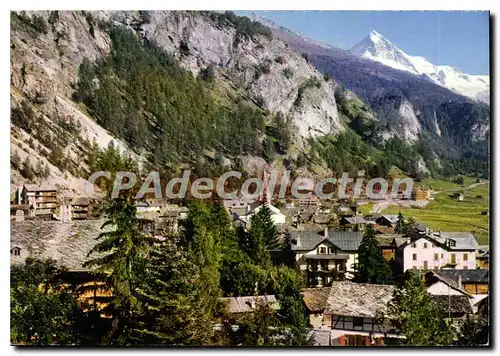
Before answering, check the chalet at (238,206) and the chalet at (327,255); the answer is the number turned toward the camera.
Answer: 2

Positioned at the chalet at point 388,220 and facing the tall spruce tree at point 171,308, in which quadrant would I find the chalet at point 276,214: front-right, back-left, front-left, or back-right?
front-right

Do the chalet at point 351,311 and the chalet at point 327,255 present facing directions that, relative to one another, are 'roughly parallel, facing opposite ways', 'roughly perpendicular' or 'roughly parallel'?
roughly parallel

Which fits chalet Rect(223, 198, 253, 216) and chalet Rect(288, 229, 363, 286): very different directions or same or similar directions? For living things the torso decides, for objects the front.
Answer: same or similar directions

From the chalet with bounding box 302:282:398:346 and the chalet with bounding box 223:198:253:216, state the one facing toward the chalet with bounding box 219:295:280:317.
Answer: the chalet with bounding box 223:198:253:216

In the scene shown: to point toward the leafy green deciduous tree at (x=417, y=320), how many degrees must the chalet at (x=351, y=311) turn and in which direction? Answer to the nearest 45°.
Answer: approximately 45° to its left

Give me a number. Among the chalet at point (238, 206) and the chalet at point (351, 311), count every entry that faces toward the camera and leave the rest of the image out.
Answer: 2

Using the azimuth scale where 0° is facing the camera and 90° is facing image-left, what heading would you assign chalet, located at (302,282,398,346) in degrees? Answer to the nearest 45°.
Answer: approximately 0°

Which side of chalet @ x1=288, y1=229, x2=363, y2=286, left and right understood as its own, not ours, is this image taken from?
front

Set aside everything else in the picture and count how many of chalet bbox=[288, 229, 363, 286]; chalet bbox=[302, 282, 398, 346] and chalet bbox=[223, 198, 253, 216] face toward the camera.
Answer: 3

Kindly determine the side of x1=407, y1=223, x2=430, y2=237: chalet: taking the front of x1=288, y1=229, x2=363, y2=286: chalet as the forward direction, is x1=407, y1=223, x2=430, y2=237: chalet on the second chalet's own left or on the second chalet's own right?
on the second chalet's own left

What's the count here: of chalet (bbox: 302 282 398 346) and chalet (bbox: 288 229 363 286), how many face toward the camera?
2

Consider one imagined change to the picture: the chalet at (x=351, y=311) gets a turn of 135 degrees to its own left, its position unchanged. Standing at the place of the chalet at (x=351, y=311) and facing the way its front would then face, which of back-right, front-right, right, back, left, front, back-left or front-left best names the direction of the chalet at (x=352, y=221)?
front-left
